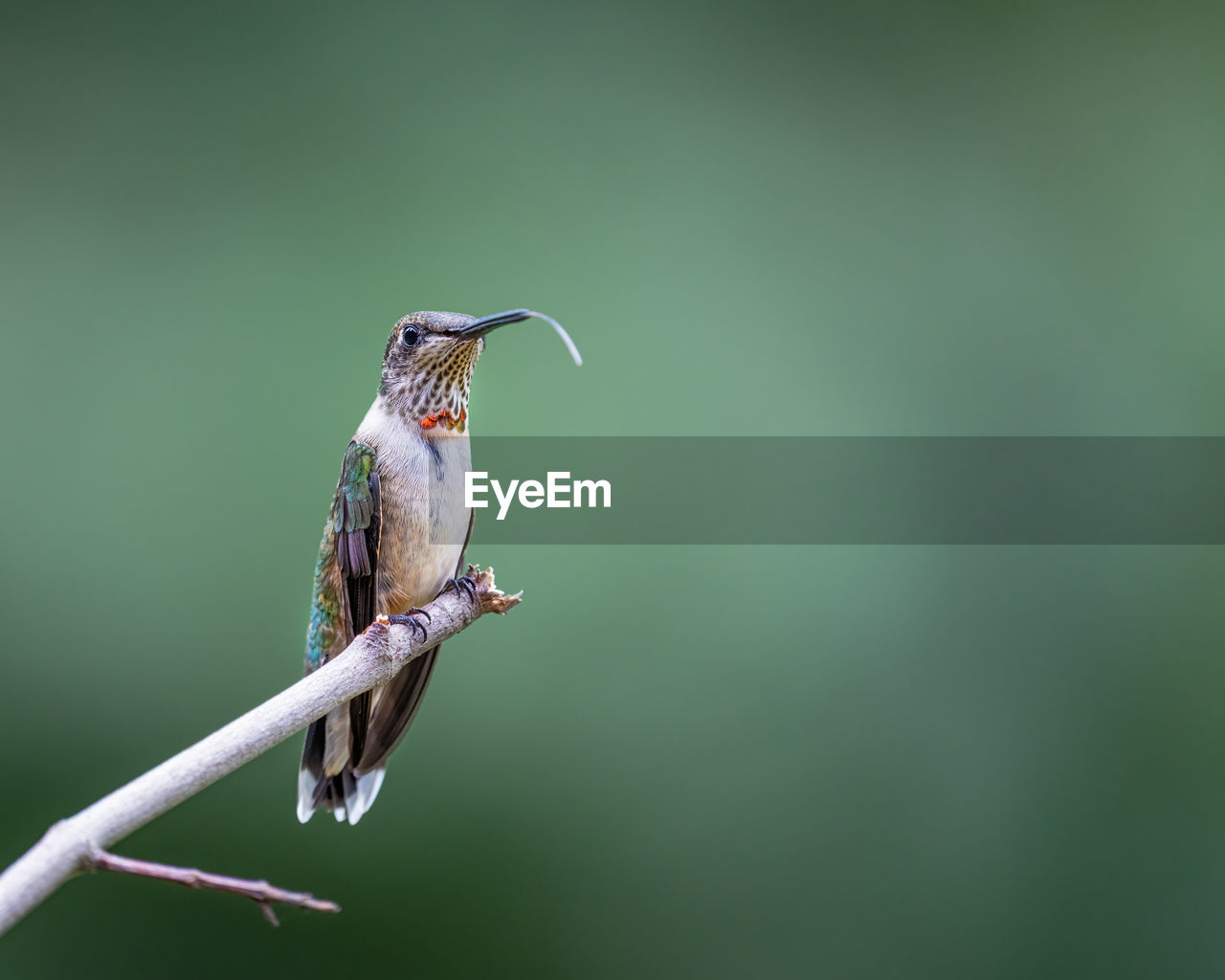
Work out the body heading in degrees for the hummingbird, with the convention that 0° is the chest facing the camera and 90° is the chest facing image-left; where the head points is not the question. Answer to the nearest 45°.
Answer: approximately 315°
